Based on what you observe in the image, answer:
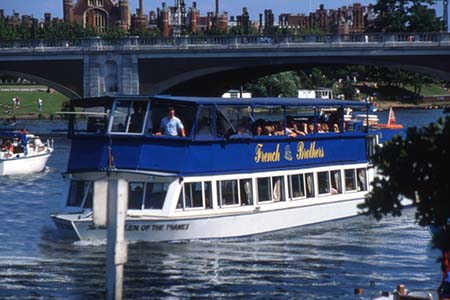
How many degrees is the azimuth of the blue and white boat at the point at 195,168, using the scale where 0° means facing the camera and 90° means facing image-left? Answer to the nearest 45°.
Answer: approximately 45°

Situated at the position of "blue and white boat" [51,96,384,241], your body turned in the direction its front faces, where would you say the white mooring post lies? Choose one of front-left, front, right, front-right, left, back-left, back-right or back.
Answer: front-left

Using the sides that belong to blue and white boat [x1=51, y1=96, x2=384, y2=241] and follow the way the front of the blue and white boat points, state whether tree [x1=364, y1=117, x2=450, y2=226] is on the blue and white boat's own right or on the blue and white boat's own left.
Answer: on the blue and white boat's own left

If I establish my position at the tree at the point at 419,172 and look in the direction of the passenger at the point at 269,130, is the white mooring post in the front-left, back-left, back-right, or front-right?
front-left
